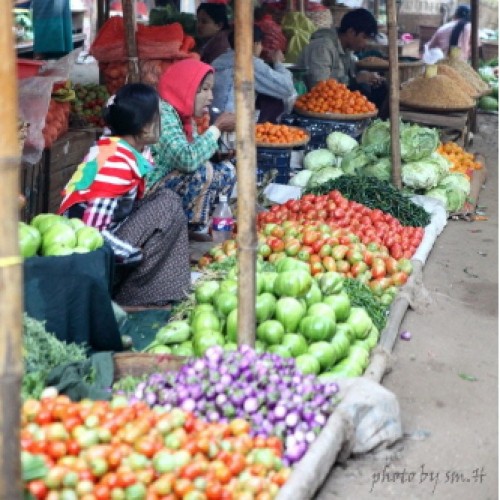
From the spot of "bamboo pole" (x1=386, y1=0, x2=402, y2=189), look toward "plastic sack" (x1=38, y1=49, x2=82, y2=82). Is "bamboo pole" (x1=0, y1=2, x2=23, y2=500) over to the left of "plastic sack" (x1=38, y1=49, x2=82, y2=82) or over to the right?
left

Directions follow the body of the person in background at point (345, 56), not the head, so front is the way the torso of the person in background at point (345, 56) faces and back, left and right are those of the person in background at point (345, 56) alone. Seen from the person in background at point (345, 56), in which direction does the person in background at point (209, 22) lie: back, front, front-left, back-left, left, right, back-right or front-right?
back-right

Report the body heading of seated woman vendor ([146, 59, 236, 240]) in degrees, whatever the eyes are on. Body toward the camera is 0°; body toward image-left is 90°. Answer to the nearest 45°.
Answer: approximately 270°

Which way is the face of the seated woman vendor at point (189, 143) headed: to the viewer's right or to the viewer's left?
to the viewer's right

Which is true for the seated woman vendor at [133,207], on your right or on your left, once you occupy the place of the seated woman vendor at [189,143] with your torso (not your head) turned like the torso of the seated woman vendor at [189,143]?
on your right

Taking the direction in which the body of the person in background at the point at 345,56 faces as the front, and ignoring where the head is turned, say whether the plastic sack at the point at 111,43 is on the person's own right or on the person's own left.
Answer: on the person's own right

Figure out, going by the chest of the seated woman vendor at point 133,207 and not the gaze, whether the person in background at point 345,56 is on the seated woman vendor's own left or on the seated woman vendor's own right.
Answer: on the seated woman vendor's own left

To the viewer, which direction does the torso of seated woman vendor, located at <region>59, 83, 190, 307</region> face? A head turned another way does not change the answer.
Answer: to the viewer's right

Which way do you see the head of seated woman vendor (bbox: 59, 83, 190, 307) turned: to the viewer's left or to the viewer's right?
to the viewer's right
